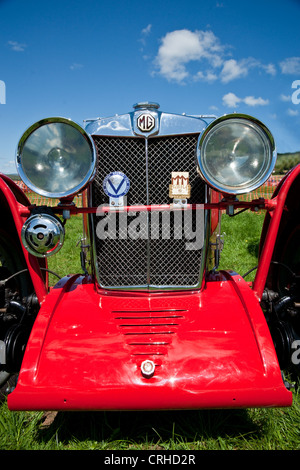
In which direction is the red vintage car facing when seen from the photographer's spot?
facing the viewer
